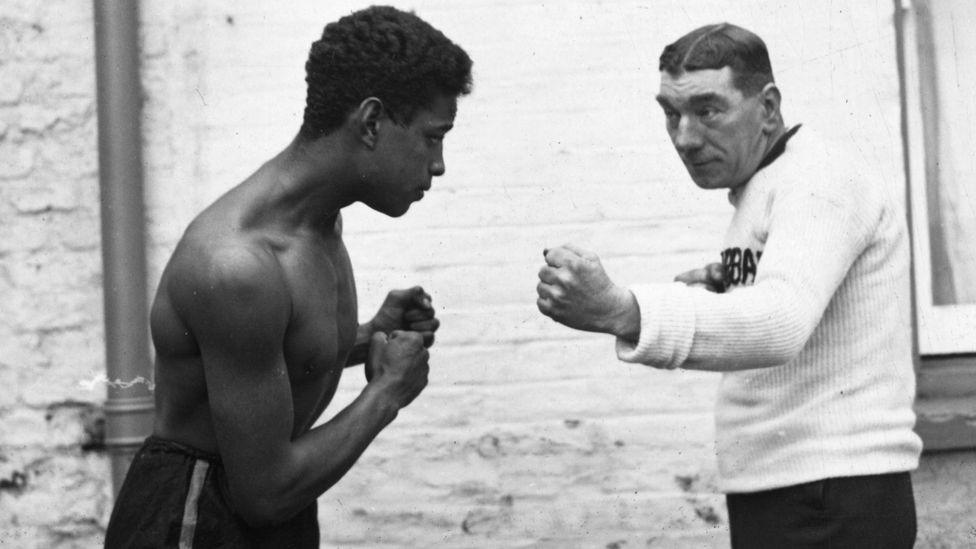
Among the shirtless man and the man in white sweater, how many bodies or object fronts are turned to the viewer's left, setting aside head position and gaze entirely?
1

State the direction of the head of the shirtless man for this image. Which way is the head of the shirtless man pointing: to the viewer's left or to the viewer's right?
to the viewer's right

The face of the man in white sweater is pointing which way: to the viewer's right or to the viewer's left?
to the viewer's left

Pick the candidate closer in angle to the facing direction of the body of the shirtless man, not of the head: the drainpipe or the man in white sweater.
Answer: the man in white sweater

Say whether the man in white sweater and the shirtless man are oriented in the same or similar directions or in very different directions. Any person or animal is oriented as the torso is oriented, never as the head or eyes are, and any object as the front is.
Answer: very different directions

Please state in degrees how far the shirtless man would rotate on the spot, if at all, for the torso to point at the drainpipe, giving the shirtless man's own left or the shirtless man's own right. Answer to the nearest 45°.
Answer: approximately 90° to the shirtless man's own left

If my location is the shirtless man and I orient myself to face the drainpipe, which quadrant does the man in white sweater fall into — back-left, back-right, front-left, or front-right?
back-right

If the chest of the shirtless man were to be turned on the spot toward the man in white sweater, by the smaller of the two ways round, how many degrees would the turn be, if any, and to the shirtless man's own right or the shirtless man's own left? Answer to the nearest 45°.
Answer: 0° — they already face them

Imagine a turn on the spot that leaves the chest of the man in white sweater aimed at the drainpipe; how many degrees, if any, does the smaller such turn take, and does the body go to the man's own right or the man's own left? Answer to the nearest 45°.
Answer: approximately 45° to the man's own right

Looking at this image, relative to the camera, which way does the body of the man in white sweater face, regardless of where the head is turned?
to the viewer's left

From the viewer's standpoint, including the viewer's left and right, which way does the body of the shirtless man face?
facing to the right of the viewer
